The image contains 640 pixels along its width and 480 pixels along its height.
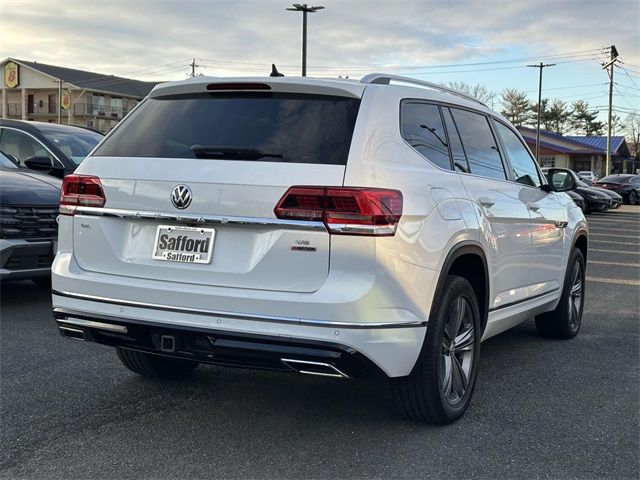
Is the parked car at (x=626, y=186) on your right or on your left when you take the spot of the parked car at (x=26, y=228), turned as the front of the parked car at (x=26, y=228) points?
on your left

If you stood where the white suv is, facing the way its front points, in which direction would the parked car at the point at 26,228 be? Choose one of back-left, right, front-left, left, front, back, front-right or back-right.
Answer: left

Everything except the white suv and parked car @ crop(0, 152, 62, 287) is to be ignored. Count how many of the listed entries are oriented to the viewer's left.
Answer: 0

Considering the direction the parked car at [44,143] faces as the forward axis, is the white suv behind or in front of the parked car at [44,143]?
in front

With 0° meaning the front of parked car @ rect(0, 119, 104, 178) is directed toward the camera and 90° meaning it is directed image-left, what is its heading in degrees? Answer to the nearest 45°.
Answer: approximately 315°

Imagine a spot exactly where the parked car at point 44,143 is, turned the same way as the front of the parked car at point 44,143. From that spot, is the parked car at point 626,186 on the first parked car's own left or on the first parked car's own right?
on the first parked car's own left

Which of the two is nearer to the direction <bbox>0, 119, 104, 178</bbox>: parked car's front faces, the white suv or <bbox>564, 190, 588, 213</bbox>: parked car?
the white suv

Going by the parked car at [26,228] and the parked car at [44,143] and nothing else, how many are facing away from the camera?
0
